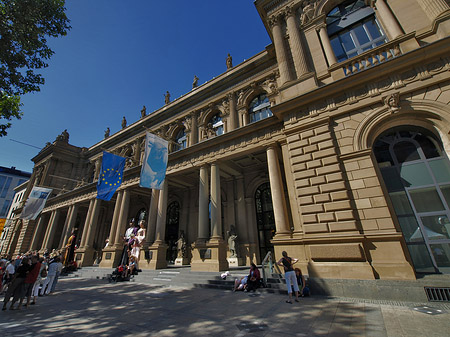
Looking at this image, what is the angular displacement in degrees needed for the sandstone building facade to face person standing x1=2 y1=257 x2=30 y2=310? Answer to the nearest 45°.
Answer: approximately 45° to its right

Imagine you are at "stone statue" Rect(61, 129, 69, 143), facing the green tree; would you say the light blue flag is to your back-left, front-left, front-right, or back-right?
front-left

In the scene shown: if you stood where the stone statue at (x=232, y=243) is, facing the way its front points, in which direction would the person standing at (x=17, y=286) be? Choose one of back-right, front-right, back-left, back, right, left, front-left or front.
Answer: front

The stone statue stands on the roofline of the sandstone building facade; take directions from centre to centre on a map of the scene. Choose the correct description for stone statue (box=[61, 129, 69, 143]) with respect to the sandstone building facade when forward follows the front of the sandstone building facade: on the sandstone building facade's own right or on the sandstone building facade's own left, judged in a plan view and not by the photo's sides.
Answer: on the sandstone building facade's own right

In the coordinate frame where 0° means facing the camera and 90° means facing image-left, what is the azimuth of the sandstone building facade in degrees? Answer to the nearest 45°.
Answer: approximately 45°

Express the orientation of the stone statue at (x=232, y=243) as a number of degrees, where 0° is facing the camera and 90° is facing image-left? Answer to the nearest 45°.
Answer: approximately 45°

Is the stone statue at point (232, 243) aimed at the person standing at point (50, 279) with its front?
yes

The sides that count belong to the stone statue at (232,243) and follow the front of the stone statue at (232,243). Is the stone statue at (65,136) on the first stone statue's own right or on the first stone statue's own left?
on the first stone statue's own right

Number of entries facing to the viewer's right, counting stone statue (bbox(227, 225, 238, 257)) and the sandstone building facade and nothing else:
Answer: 0

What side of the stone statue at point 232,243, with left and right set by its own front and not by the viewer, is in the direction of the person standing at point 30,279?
front
